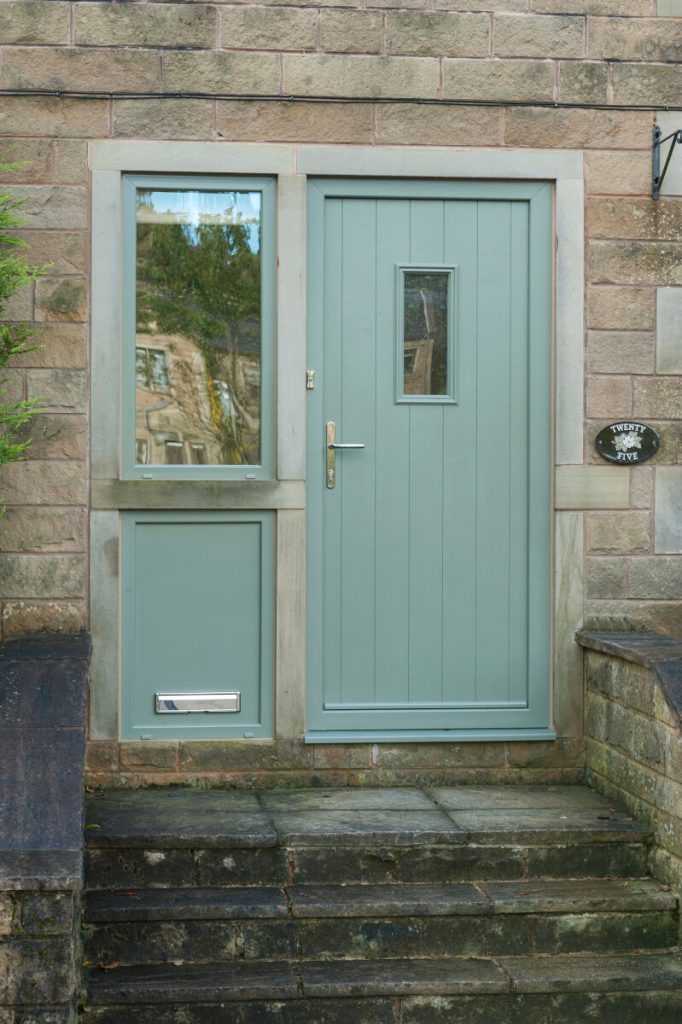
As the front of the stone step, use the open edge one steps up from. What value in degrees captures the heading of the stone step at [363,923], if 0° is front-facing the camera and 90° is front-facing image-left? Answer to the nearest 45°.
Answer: approximately 0°

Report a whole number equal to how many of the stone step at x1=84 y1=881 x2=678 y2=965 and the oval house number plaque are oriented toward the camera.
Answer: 2

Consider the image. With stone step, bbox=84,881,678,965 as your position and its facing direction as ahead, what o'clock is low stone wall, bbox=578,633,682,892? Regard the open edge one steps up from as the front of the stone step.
The low stone wall is roughly at 8 o'clock from the stone step.

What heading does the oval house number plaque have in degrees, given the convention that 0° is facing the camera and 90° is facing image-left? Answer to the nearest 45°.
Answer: approximately 0°

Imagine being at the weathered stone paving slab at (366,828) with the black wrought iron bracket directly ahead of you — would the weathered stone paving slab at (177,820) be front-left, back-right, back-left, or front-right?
back-left

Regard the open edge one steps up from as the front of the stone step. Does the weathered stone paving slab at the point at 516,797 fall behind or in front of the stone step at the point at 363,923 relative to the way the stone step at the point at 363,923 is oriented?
behind
